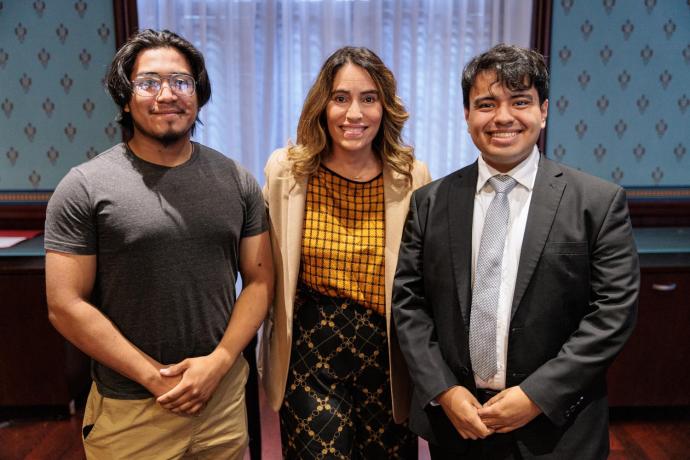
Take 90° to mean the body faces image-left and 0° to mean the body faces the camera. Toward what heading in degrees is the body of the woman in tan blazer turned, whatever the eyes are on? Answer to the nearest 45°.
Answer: approximately 0°
